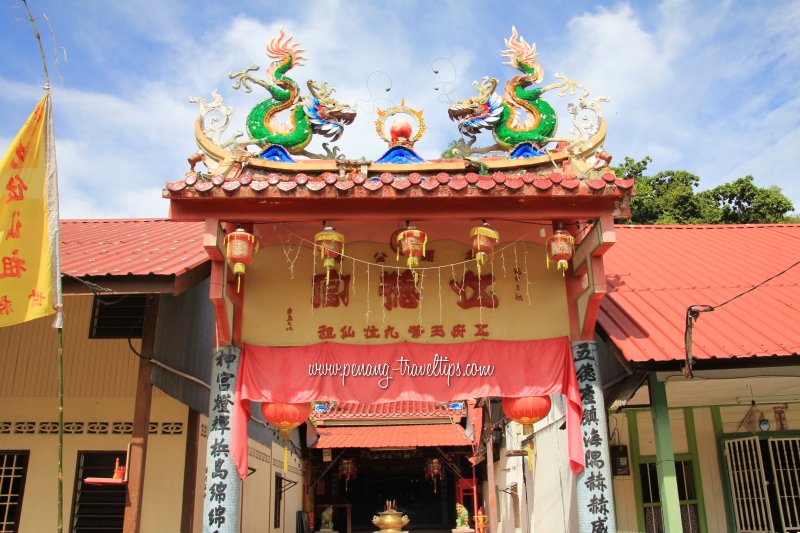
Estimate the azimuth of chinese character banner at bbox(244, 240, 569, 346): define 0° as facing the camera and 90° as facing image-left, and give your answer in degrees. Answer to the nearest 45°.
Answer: approximately 0°

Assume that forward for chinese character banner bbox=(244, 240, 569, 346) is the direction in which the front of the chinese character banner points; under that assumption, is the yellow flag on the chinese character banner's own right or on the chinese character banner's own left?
on the chinese character banner's own right

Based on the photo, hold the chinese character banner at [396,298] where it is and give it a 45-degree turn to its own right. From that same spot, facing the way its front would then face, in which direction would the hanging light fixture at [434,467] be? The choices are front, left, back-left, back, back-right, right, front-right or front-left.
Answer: back-right

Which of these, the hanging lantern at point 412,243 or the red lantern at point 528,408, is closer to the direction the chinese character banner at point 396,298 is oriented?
the hanging lantern

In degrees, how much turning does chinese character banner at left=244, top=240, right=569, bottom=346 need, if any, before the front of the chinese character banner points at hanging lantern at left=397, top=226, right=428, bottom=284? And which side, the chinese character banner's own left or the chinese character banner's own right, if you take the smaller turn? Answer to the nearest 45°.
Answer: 0° — it already faces it

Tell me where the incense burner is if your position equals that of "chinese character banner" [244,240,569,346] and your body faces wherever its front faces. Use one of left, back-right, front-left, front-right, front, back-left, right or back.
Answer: back

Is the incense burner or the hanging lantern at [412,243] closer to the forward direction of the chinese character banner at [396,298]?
the hanging lantern

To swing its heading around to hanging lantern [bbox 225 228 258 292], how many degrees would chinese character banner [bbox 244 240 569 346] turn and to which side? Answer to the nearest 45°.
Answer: approximately 45° to its right

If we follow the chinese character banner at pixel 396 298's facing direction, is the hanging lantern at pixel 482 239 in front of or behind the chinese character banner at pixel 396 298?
in front

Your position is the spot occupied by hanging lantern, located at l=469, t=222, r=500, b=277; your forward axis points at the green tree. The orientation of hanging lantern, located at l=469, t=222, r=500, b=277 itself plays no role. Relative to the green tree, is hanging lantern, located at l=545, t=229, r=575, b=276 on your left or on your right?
right

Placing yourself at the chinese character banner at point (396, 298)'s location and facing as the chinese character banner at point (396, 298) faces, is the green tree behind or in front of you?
behind
